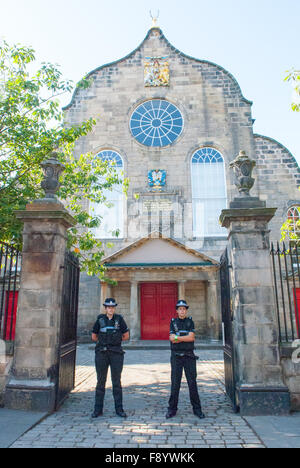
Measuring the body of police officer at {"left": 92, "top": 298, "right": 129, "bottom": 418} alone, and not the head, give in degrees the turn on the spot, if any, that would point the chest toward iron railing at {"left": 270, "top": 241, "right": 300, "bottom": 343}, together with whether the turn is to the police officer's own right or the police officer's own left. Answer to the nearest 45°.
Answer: approximately 90° to the police officer's own left

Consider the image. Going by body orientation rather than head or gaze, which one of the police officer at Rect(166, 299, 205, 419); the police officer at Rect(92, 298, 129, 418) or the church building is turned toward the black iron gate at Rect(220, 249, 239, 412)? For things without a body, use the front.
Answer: the church building

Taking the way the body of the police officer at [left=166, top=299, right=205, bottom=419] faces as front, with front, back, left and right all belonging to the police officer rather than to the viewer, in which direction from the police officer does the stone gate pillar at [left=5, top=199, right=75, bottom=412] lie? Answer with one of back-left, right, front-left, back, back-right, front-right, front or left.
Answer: right

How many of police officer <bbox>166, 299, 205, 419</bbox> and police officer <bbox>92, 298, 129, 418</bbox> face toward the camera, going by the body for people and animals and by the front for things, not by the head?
2

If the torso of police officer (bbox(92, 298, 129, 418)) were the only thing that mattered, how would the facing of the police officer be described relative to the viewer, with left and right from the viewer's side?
facing the viewer

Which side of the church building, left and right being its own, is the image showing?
front

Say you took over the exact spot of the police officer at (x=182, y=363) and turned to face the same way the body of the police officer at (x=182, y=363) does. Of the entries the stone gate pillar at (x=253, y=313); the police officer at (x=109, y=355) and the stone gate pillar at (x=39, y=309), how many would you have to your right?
2

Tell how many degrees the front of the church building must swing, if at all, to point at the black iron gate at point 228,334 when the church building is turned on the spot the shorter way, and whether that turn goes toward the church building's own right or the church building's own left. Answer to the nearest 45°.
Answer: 0° — it already faces it

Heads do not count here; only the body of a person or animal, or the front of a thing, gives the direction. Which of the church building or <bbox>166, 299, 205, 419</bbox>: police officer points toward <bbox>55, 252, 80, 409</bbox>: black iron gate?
the church building

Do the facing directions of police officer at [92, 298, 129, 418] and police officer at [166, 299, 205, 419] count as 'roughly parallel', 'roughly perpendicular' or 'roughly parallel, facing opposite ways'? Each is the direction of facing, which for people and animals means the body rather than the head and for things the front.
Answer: roughly parallel

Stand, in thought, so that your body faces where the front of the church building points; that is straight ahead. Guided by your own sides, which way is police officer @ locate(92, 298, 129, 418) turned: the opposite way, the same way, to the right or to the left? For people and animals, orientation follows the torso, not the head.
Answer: the same way

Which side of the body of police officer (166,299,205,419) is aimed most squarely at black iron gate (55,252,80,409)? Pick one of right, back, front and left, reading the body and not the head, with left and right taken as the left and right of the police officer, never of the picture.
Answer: right

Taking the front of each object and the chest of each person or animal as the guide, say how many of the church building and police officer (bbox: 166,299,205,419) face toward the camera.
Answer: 2

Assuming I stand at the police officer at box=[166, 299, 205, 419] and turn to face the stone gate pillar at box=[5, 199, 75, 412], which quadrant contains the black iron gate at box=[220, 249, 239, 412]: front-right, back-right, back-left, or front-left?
back-right

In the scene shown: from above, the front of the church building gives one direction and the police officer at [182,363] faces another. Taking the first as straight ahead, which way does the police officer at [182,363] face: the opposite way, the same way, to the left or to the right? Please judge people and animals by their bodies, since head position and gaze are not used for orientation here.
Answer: the same way
